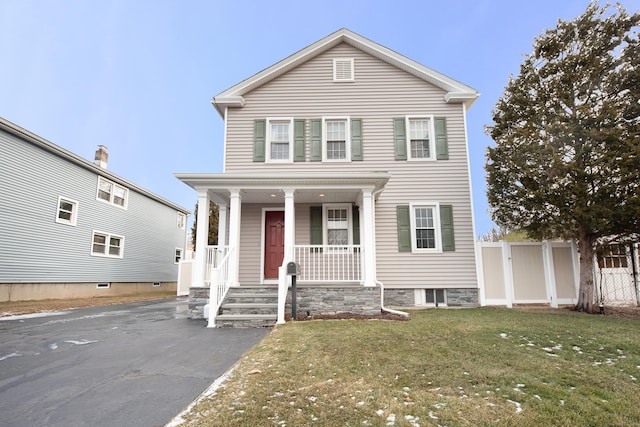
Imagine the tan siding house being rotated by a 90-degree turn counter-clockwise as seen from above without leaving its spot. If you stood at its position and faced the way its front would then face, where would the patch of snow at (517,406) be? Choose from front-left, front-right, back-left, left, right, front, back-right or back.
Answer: right

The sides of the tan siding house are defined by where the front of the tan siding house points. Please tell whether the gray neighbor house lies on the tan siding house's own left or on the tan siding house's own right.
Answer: on the tan siding house's own right

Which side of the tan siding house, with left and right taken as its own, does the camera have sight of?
front

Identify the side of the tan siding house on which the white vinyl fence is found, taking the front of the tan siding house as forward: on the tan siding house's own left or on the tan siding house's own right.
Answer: on the tan siding house's own left
